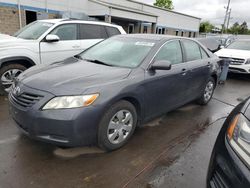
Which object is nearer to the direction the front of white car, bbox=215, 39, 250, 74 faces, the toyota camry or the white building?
the toyota camry

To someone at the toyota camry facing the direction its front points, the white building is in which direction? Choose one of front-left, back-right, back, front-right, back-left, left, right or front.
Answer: back-right

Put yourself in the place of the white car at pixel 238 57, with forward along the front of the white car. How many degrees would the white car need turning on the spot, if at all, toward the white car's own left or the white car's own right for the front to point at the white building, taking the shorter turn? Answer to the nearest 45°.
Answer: approximately 90° to the white car's own right

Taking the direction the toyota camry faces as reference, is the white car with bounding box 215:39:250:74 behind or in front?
behind

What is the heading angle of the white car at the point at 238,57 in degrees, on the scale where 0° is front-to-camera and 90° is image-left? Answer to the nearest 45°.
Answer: approximately 45°

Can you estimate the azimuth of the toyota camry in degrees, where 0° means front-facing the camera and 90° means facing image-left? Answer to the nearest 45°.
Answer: approximately 45°
